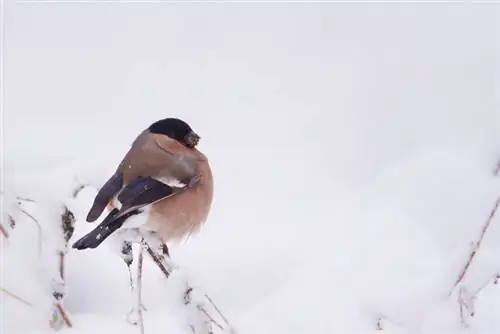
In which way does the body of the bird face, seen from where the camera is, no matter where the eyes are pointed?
to the viewer's right
